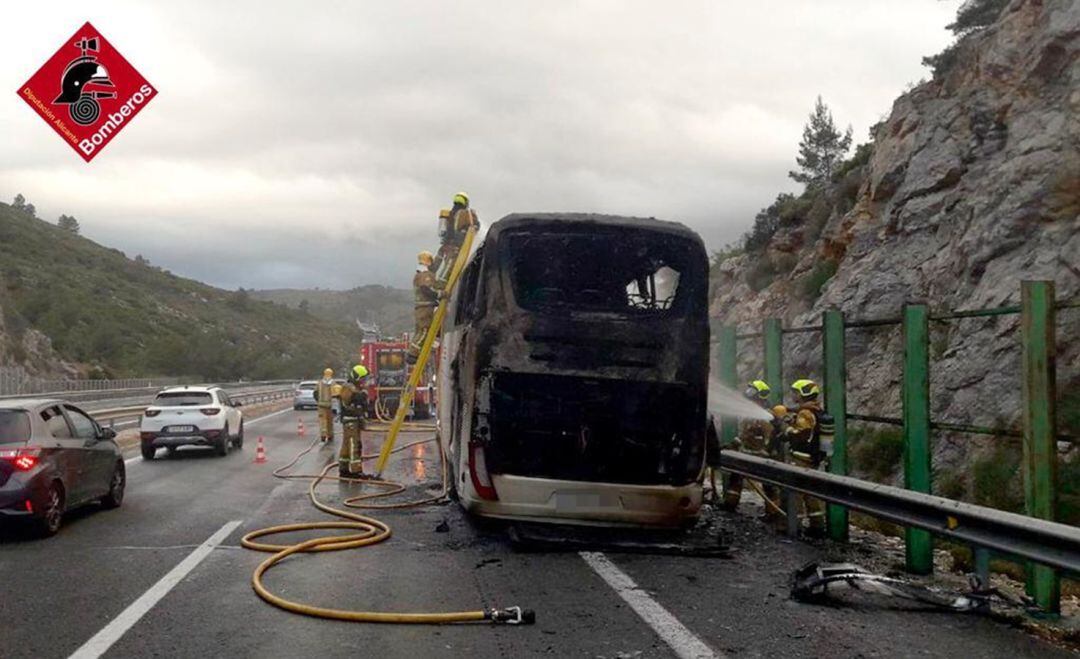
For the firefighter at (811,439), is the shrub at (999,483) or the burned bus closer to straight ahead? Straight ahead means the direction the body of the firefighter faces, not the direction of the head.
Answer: the burned bus

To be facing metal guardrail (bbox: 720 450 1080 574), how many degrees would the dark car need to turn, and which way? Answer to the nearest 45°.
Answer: approximately 90° to its right

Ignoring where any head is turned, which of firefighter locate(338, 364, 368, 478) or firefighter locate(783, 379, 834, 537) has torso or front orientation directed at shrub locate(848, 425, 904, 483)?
firefighter locate(338, 364, 368, 478)

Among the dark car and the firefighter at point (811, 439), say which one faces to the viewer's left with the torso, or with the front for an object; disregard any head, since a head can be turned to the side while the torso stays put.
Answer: the firefighter

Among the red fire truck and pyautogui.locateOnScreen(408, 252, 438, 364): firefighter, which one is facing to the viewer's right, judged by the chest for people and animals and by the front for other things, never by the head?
the firefighter

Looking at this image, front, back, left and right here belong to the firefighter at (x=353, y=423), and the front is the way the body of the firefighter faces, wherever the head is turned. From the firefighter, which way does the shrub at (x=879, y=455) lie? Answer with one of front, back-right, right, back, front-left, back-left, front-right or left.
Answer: front

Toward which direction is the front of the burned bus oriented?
away from the camera

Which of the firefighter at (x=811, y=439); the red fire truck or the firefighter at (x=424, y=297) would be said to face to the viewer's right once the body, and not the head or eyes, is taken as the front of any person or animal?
the firefighter at (x=424, y=297)

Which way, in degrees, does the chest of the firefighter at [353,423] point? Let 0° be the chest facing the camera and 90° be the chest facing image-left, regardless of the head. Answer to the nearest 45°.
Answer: approximately 270°

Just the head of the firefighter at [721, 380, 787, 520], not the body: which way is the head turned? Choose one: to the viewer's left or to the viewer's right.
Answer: to the viewer's left

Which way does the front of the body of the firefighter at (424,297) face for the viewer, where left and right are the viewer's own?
facing to the right of the viewer

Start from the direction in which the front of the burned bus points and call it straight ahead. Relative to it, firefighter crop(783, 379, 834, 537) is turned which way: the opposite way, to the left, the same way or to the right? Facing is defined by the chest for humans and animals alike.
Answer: to the left
